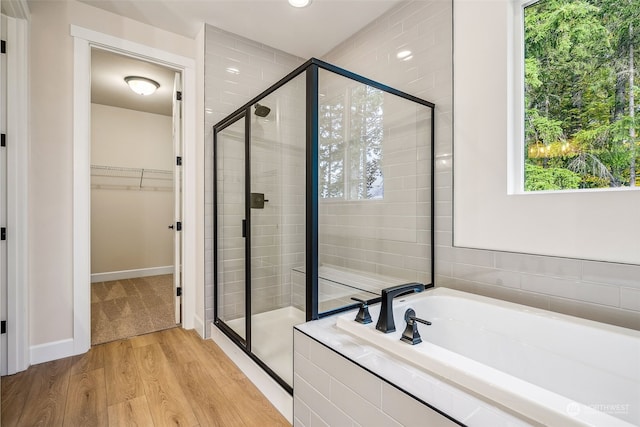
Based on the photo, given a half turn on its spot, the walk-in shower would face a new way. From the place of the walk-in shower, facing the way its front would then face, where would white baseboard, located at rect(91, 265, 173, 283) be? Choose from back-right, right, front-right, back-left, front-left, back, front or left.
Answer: left

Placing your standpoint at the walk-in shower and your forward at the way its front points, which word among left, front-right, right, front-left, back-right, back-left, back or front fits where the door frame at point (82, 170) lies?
front-right

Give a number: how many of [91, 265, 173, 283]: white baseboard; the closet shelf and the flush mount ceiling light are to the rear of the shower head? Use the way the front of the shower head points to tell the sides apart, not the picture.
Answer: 3

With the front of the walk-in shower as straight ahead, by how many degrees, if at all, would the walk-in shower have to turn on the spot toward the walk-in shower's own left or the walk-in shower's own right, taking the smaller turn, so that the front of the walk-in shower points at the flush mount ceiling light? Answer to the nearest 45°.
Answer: approximately 90° to the walk-in shower's own right

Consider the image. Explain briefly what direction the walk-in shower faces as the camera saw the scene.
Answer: facing the viewer and to the left of the viewer

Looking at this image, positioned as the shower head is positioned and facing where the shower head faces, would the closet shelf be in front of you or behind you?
behind

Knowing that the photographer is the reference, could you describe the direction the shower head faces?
facing the viewer and to the right of the viewer
